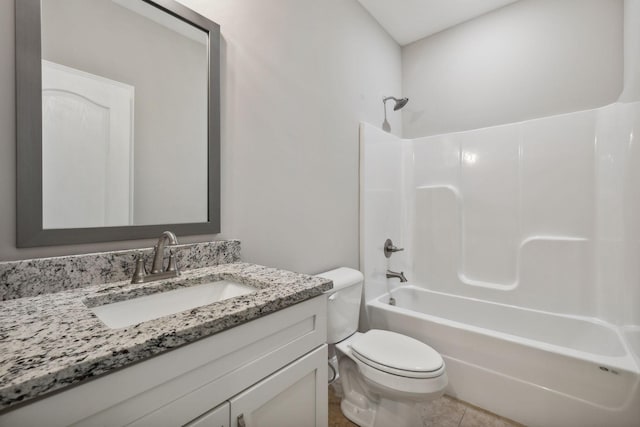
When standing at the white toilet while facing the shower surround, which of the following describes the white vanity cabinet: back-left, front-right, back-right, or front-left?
back-right

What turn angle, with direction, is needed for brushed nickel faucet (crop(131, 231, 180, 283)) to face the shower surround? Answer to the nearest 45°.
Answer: approximately 45° to its left

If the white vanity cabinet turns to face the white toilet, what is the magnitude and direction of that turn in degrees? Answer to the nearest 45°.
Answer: approximately 90° to its left

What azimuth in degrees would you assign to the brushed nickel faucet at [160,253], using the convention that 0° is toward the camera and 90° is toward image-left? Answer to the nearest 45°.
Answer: approximately 315°

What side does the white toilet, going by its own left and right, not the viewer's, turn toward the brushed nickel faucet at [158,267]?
right
